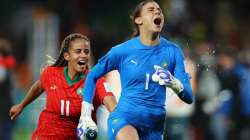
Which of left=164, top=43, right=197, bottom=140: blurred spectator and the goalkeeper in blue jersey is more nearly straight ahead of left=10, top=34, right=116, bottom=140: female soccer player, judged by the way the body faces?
the goalkeeper in blue jersey

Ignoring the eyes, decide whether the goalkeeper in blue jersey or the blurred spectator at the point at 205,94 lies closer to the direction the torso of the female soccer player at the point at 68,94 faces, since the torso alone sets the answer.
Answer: the goalkeeper in blue jersey

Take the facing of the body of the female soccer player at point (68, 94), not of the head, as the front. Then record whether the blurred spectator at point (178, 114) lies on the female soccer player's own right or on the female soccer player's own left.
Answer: on the female soccer player's own left

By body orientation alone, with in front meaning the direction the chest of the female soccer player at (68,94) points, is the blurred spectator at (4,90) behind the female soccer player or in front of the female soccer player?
behind

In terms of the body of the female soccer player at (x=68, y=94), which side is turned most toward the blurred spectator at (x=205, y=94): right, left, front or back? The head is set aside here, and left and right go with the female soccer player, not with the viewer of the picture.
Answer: back

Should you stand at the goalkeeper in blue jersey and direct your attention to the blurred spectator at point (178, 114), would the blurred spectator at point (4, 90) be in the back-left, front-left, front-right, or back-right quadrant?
front-left

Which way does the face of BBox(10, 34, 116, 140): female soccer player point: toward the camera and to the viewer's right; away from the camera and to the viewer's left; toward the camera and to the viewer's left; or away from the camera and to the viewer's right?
toward the camera and to the viewer's right

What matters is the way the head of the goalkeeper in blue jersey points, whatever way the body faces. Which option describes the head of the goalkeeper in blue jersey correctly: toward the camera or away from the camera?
toward the camera

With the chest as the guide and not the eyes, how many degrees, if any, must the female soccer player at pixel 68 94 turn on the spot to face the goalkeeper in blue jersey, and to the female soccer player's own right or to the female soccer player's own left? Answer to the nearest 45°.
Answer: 0° — they already face them
